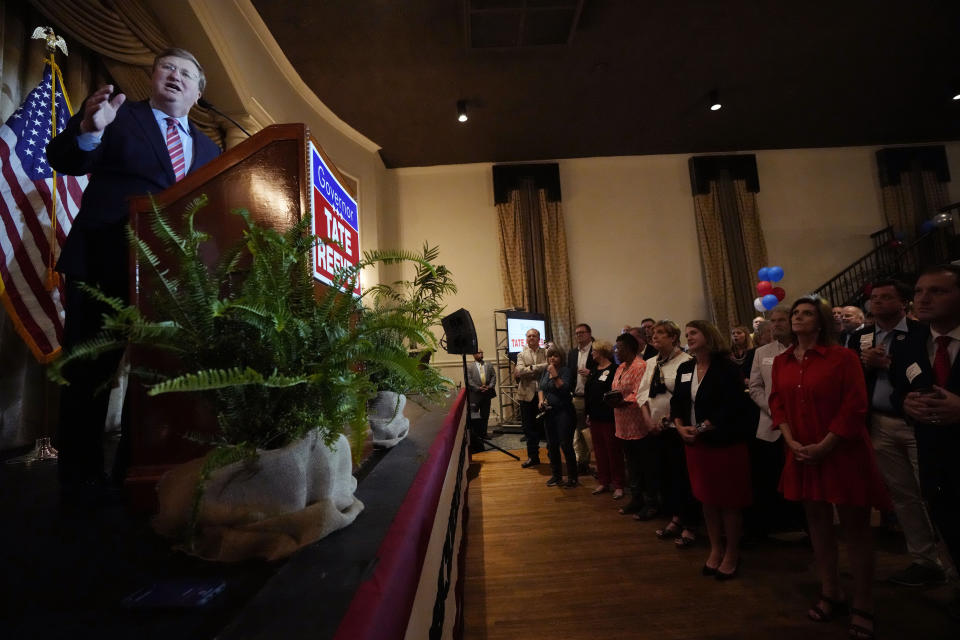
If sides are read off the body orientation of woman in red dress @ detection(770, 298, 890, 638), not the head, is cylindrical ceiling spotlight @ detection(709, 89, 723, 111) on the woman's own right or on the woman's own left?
on the woman's own right

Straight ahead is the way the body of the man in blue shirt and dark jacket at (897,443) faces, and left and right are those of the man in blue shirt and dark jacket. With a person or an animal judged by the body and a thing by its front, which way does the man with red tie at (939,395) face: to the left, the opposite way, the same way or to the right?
the same way

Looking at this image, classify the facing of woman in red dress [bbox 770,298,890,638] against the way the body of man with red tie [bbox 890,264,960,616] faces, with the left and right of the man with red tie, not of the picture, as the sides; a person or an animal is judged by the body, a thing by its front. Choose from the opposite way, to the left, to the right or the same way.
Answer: the same way

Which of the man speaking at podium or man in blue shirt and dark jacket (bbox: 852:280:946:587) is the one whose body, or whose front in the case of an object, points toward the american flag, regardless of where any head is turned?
the man in blue shirt and dark jacket

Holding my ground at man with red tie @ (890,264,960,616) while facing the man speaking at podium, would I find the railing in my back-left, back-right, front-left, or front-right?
back-right

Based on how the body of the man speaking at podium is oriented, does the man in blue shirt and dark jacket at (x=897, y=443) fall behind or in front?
in front

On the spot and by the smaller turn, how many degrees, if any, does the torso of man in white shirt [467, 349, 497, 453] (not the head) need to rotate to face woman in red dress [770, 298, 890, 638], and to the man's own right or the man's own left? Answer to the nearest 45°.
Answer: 0° — they already face them

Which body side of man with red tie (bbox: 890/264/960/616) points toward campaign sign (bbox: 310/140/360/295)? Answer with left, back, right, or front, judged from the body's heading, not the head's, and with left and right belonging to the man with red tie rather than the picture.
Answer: front

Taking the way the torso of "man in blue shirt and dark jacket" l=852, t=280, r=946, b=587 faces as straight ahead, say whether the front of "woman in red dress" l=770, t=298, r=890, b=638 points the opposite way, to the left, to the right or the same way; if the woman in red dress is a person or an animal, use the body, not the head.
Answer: the same way

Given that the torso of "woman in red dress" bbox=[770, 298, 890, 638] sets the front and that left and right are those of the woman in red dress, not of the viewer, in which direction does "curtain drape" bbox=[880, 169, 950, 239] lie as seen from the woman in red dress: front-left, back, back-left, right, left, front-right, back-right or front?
back-right

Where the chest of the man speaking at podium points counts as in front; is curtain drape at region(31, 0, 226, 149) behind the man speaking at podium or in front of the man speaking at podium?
behind

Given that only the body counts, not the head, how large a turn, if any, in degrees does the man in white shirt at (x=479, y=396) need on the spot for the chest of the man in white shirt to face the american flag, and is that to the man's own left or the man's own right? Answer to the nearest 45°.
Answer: approximately 45° to the man's own right

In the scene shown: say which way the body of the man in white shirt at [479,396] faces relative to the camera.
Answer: toward the camera

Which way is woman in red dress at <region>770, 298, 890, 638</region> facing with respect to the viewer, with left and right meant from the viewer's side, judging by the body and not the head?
facing the viewer and to the left of the viewer

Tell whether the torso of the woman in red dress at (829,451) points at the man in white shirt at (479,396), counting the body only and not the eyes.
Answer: no

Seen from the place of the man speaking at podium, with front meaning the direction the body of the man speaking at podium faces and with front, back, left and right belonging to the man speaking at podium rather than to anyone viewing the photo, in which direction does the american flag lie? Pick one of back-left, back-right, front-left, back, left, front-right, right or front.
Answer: back-left

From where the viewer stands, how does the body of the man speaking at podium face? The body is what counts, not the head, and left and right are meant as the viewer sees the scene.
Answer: facing the viewer and to the right of the viewer
